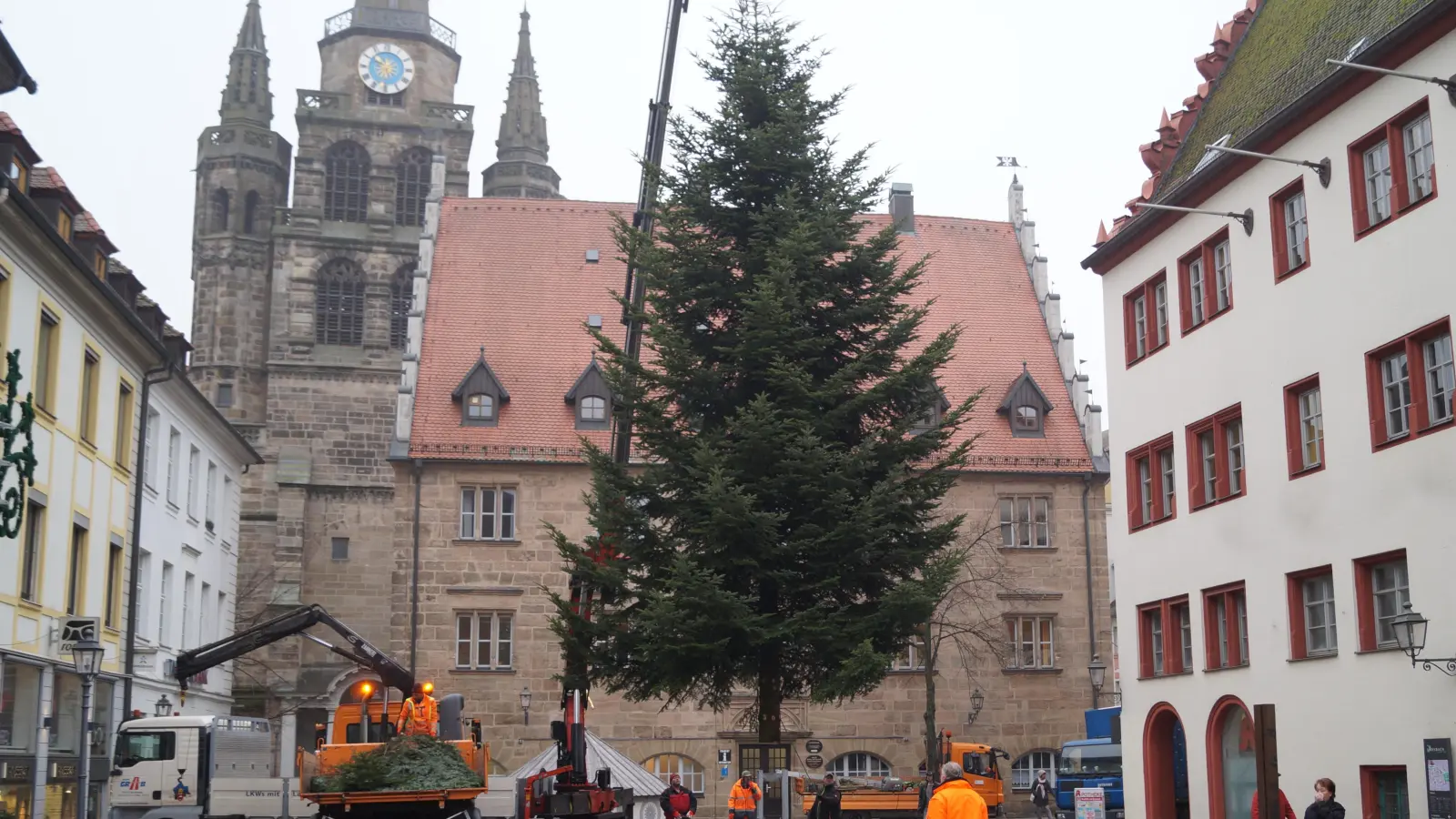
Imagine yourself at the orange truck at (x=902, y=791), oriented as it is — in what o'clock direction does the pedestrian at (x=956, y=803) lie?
The pedestrian is roughly at 3 o'clock from the orange truck.

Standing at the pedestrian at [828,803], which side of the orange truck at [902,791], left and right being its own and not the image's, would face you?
right

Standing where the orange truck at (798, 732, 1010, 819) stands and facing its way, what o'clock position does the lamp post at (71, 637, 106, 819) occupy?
The lamp post is roughly at 4 o'clock from the orange truck.

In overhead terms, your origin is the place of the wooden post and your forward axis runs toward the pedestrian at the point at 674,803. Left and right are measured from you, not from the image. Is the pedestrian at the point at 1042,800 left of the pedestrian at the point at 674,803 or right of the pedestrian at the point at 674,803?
right

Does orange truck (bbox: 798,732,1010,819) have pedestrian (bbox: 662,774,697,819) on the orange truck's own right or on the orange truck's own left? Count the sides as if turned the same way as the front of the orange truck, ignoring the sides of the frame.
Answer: on the orange truck's own right

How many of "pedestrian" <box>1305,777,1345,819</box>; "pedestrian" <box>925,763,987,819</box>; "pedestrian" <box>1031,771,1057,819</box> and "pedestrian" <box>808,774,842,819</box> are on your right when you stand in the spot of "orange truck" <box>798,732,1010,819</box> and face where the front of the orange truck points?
3

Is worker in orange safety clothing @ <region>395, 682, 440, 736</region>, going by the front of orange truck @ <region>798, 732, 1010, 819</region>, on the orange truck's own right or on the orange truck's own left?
on the orange truck's own right

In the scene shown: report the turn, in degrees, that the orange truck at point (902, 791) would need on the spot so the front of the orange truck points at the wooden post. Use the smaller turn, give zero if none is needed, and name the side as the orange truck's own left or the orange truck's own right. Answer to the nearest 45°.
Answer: approximately 90° to the orange truck's own right

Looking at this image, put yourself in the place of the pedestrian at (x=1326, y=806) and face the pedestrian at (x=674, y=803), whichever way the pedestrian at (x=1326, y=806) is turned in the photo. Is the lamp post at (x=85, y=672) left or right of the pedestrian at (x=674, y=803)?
left

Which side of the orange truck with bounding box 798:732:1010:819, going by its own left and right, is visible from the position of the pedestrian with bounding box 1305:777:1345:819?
right

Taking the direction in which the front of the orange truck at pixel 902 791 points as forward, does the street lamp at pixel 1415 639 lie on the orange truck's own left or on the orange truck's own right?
on the orange truck's own right

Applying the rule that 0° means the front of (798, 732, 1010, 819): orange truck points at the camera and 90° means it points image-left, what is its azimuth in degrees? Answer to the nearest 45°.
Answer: approximately 270°
